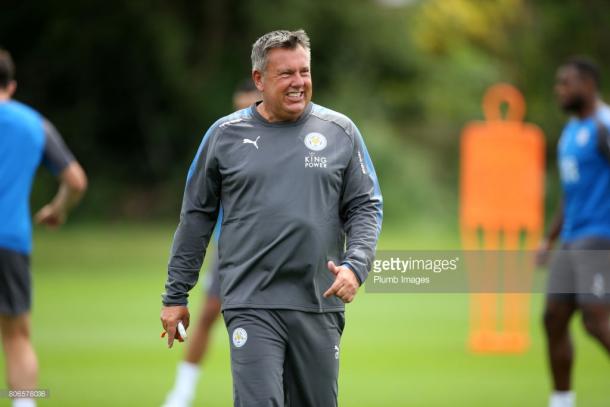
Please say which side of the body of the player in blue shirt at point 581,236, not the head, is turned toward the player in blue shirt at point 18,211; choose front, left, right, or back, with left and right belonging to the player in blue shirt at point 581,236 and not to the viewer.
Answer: front

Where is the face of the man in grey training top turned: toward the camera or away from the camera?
toward the camera

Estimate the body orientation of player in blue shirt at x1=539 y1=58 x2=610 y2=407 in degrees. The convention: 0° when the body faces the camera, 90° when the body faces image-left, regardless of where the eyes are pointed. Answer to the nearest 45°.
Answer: approximately 45°

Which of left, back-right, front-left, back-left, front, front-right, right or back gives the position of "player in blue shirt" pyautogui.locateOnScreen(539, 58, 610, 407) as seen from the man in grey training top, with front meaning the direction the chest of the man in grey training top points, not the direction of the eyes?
back-left

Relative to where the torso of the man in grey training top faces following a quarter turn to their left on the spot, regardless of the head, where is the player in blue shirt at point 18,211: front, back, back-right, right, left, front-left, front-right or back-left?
back-left

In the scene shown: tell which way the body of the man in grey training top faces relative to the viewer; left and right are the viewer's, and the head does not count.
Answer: facing the viewer

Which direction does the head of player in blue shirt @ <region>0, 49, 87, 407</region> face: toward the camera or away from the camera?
away from the camera

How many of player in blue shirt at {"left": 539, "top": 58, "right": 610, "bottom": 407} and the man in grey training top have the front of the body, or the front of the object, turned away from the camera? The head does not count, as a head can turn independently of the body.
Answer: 0
